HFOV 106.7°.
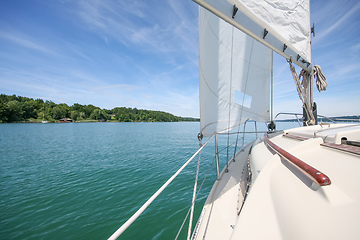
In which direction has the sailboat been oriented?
away from the camera
